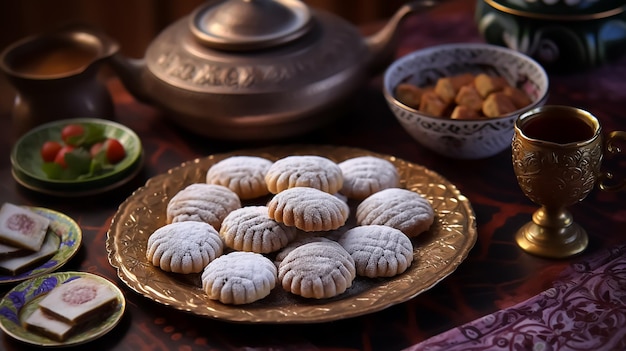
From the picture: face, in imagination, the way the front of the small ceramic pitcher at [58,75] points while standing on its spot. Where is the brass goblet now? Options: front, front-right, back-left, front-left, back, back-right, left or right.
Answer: front-right

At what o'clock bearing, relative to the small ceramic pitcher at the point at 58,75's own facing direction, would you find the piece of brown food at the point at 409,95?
The piece of brown food is roughly at 1 o'clock from the small ceramic pitcher.

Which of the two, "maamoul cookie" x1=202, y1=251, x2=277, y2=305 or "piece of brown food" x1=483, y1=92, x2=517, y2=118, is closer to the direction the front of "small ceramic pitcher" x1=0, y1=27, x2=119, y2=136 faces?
the piece of brown food

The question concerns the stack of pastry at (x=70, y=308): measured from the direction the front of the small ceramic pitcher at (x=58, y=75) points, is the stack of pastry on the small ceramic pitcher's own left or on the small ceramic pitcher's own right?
on the small ceramic pitcher's own right

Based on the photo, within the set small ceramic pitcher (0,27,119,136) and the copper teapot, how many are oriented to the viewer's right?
2

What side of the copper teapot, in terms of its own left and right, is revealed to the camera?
right

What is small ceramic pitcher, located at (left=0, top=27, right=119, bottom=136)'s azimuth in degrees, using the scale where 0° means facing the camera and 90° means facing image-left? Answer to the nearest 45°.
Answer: approximately 270°

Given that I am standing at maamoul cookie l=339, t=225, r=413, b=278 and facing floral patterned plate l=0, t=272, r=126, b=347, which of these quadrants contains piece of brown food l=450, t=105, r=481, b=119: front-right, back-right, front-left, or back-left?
back-right
